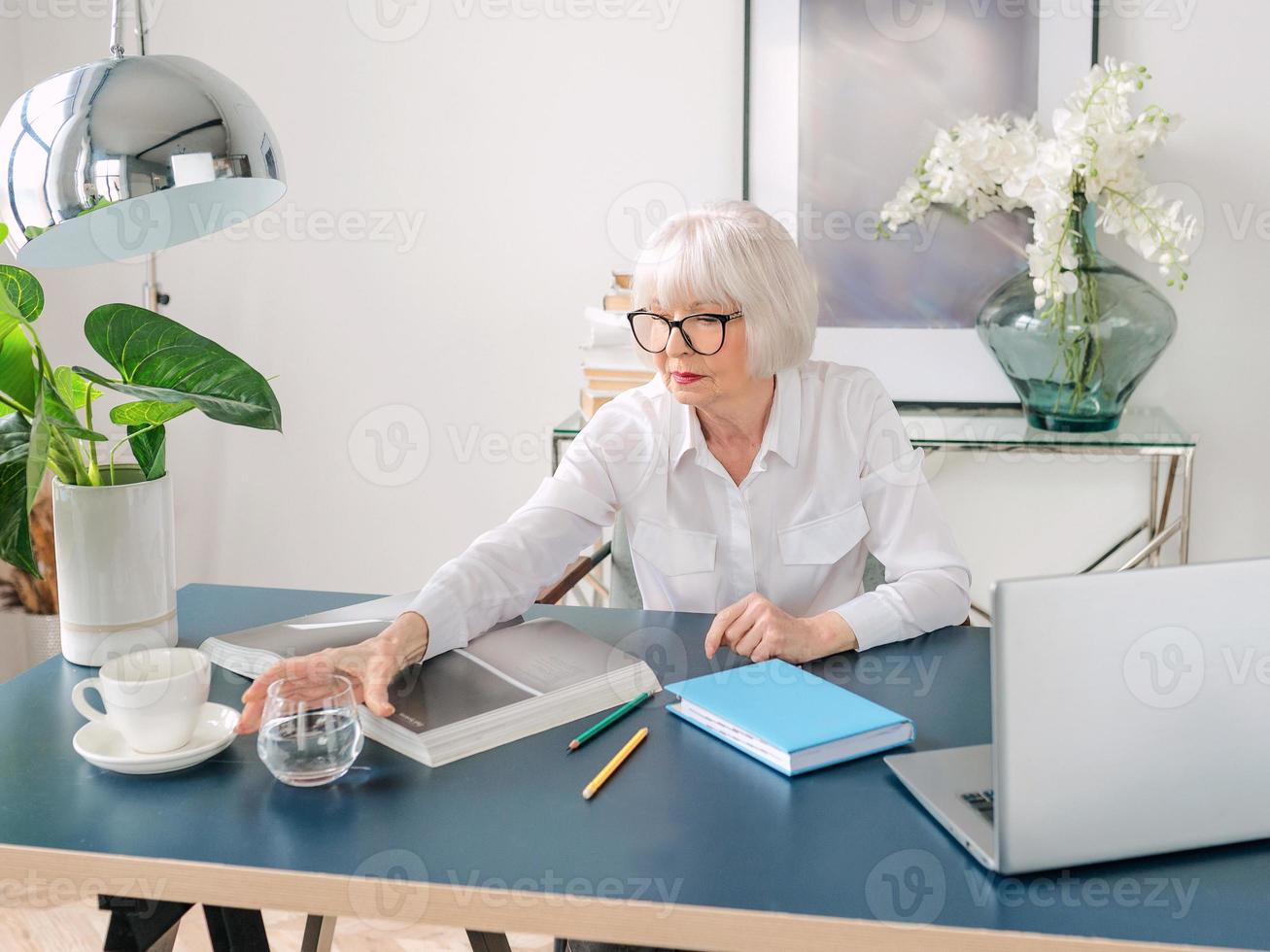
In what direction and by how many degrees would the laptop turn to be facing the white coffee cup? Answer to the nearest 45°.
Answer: approximately 45° to its left

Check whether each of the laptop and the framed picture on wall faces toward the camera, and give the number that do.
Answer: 1

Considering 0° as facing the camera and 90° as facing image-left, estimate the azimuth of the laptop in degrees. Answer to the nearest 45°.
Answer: approximately 135°

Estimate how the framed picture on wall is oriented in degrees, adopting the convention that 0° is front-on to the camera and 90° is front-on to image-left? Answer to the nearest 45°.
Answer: approximately 0°
